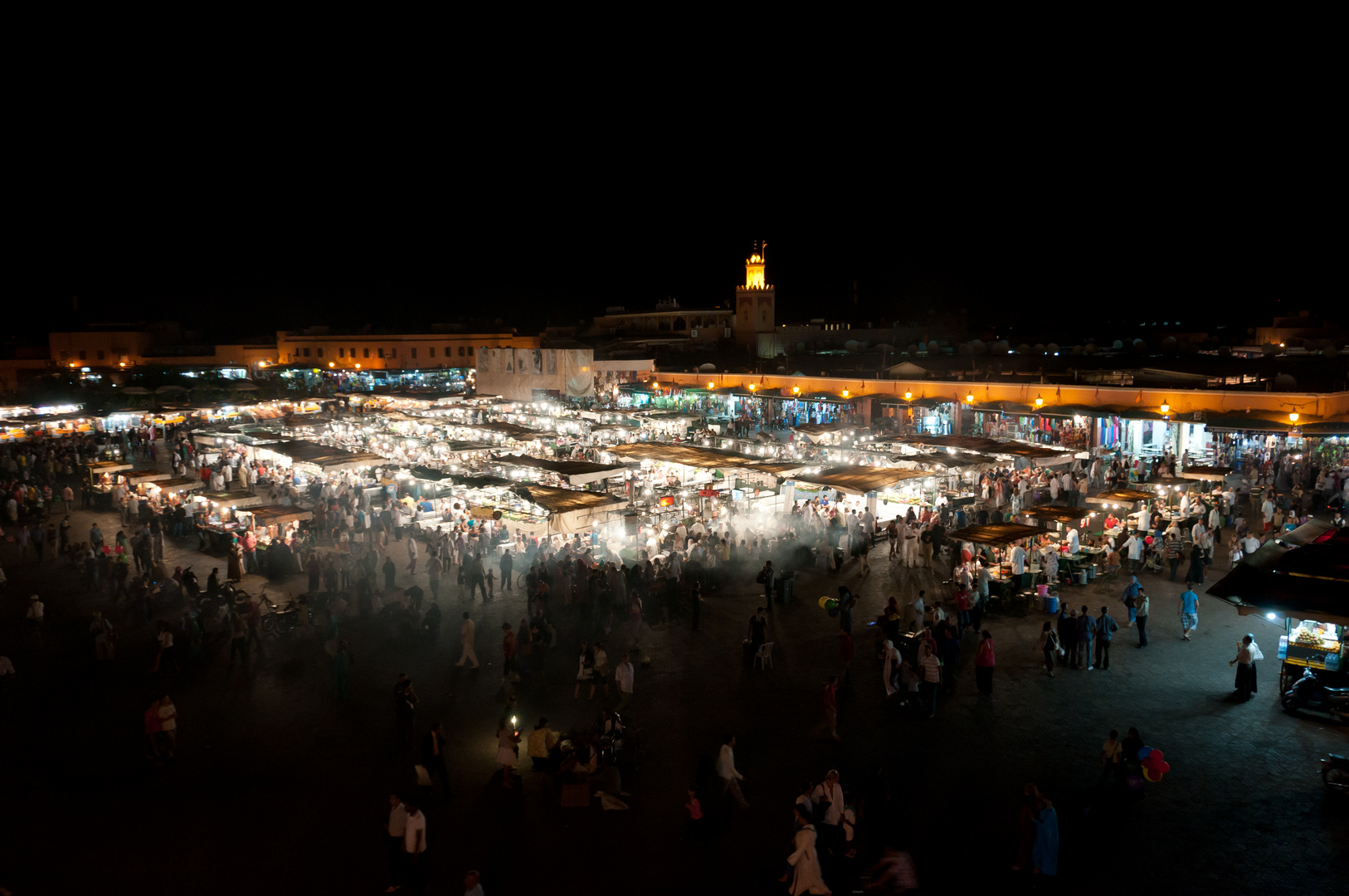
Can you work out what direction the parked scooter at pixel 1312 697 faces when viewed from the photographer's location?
facing to the left of the viewer

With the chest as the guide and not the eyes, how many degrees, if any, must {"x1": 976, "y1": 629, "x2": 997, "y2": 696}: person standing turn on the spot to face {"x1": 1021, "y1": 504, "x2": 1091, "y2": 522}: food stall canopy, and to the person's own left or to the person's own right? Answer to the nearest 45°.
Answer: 0° — they already face it

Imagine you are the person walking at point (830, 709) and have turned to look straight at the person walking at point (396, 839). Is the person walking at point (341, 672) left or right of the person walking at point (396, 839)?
right

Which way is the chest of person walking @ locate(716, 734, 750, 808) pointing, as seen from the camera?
to the viewer's right

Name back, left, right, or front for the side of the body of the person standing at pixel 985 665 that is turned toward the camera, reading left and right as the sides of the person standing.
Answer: back
